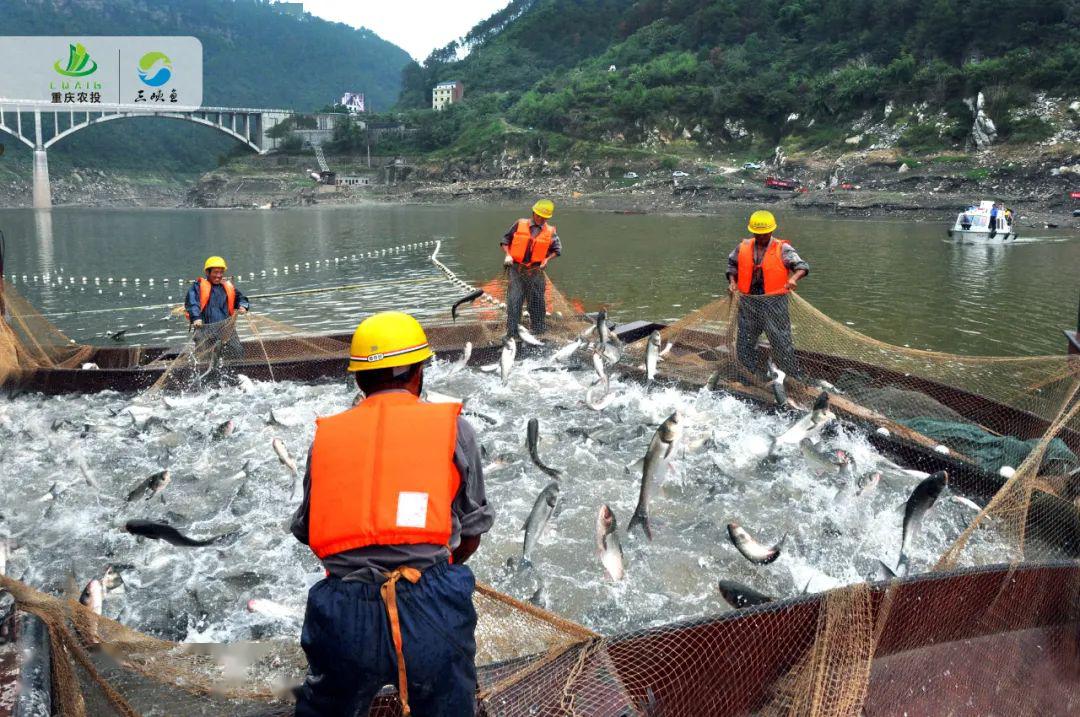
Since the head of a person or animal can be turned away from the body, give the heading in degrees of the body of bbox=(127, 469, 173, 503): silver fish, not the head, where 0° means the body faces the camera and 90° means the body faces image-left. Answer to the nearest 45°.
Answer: approximately 270°

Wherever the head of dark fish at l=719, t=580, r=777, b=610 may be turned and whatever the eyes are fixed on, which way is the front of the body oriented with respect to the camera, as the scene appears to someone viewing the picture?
to the viewer's left

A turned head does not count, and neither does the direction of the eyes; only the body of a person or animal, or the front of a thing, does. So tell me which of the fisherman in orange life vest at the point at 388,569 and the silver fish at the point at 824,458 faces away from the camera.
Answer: the fisherman in orange life vest

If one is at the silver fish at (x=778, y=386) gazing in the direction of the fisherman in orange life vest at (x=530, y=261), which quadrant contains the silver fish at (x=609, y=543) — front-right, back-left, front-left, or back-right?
back-left

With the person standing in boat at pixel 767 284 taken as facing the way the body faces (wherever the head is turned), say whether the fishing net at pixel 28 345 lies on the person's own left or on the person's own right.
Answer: on the person's own right

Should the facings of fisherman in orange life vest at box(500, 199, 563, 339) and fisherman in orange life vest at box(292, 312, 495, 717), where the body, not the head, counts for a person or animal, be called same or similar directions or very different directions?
very different directions

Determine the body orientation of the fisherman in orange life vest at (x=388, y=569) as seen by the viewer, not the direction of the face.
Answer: away from the camera

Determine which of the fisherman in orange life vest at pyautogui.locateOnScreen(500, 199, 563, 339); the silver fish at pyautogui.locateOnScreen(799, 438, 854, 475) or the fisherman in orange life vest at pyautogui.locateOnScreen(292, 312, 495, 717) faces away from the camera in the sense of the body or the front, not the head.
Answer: the fisherman in orange life vest at pyautogui.locateOnScreen(292, 312, 495, 717)

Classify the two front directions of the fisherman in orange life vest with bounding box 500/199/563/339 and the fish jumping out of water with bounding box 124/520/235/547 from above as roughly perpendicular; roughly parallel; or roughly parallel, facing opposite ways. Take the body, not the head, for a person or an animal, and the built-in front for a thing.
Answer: roughly perpendicular

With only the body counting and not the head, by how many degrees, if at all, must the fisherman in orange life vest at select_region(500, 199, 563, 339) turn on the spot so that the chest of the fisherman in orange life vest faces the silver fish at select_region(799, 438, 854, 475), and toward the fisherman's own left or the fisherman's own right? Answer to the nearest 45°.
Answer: approximately 45° to the fisherman's own left

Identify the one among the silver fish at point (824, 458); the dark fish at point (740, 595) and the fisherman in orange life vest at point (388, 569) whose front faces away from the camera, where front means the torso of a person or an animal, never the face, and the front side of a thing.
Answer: the fisherman in orange life vest

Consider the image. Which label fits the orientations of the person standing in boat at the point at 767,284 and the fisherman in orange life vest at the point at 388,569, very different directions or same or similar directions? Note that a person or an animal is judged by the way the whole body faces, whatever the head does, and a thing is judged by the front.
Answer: very different directions
